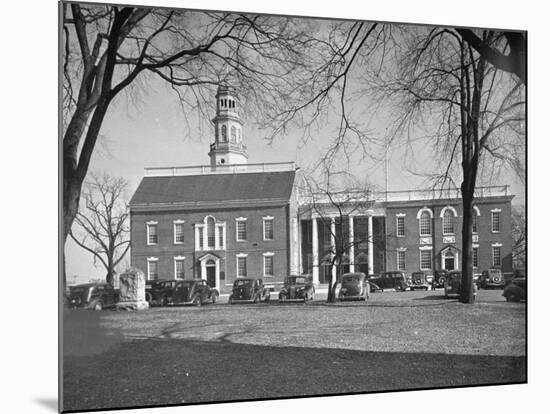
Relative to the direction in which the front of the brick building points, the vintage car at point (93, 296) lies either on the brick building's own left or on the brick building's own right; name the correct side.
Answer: on the brick building's own right

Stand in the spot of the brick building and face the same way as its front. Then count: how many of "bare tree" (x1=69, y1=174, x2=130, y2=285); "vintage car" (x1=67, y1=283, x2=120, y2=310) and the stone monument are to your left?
0

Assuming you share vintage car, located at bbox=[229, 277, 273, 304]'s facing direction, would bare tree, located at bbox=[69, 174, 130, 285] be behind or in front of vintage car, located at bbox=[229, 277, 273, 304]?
behind

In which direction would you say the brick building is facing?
toward the camera

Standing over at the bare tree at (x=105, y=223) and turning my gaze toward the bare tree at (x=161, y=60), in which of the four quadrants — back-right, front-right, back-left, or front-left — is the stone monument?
front-left

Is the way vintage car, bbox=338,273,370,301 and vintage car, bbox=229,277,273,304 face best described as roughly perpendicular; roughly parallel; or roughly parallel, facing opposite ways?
roughly parallel

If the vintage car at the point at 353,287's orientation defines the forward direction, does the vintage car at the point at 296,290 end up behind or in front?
behind
